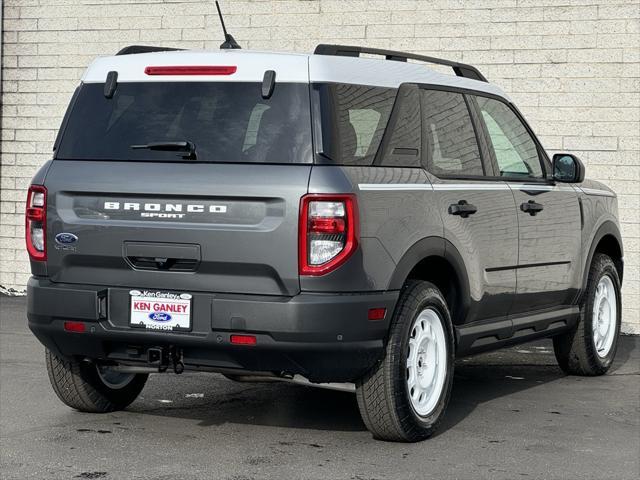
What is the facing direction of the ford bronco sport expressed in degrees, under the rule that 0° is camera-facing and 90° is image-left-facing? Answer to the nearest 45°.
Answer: approximately 225°
